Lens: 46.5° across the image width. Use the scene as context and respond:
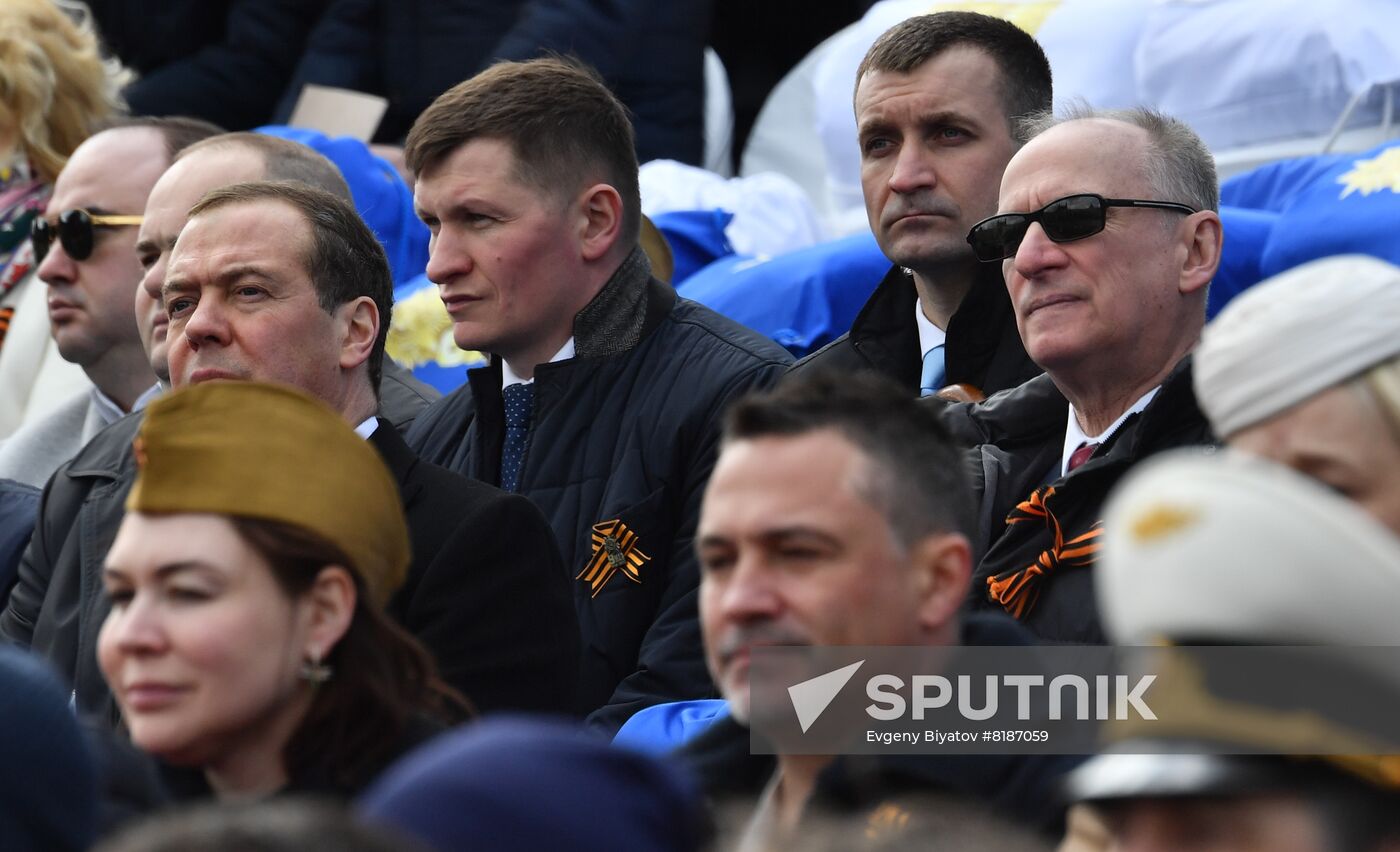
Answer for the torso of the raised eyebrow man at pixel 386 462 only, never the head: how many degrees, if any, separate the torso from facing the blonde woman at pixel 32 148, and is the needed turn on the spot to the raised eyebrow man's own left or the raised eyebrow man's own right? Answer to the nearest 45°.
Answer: approximately 135° to the raised eyebrow man's own right

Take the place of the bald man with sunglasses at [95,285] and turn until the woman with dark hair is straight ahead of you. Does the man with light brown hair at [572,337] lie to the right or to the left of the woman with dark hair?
left

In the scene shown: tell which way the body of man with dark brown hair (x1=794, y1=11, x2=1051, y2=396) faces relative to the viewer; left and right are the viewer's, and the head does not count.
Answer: facing the viewer and to the left of the viewer

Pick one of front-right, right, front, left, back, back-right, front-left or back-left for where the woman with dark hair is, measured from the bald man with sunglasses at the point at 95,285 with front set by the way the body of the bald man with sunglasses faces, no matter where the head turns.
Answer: front-left

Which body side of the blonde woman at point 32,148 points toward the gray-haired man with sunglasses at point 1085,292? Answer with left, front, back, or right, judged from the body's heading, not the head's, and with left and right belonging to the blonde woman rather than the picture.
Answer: left

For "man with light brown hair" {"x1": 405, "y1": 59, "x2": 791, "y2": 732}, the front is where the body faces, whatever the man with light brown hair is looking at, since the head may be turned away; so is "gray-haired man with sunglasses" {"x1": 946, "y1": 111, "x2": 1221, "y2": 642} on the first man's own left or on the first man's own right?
on the first man's own left

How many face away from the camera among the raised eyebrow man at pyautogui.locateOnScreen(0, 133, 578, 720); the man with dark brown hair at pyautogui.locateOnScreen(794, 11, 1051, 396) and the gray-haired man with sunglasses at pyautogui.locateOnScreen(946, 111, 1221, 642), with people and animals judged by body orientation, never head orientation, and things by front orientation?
0

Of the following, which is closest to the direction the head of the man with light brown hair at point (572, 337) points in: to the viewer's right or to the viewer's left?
to the viewer's left

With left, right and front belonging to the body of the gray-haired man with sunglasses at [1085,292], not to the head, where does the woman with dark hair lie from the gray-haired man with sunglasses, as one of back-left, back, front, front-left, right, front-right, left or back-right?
front

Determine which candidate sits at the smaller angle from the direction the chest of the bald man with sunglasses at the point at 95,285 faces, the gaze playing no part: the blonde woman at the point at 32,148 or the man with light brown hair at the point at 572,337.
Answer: the man with light brown hair

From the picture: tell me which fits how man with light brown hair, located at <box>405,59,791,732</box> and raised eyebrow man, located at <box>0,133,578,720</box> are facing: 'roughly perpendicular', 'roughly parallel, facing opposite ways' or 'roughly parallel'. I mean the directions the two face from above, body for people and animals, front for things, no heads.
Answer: roughly parallel

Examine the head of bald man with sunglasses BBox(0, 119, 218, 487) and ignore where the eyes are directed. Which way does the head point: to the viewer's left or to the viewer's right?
to the viewer's left

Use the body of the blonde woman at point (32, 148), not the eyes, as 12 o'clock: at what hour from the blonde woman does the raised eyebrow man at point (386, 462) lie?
The raised eyebrow man is roughly at 10 o'clock from the blonde woman.
